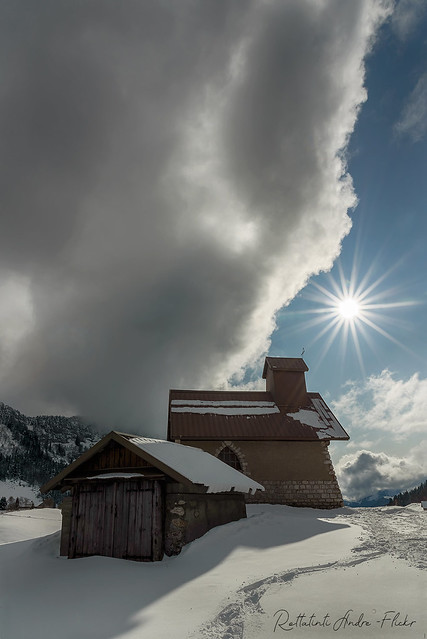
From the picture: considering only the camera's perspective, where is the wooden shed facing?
facing the viewer and to the left of the viewer
